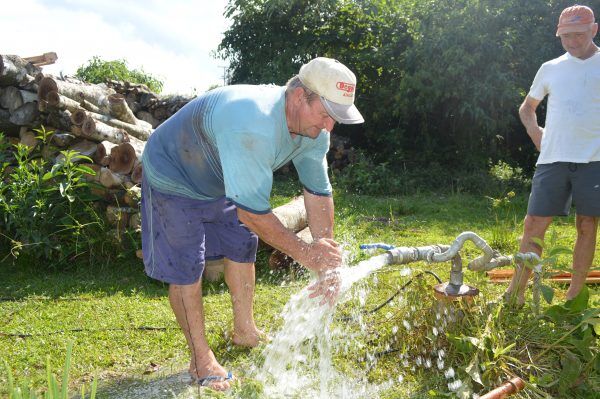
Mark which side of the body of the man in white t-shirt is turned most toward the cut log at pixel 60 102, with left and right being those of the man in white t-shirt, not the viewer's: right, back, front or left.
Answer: right

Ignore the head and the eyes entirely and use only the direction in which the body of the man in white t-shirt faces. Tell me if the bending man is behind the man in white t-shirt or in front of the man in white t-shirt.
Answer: in front

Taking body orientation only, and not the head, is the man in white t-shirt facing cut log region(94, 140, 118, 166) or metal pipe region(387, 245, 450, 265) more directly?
the metal pipe

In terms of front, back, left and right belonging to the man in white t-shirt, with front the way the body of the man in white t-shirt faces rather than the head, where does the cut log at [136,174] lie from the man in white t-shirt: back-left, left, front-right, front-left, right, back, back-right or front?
right

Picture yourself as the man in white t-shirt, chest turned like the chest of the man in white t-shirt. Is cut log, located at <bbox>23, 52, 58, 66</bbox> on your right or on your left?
on your right

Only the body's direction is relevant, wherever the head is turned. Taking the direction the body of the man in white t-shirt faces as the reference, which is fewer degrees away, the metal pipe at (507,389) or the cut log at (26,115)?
the metal pipe

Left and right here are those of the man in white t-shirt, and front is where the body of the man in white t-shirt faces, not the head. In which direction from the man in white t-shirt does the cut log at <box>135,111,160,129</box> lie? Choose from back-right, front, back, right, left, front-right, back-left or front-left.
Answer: back-right

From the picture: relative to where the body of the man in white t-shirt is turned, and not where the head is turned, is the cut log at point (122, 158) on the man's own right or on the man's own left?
on the man's own right

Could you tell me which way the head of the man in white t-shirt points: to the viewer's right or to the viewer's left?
to the viewer's left

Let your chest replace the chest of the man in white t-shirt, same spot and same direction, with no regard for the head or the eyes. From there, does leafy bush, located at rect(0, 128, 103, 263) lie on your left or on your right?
on your right

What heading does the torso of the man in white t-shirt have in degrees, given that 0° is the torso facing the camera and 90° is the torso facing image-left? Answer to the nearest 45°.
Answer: approximately 0°

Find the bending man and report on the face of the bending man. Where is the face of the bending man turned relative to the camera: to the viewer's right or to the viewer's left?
to the viewer's right

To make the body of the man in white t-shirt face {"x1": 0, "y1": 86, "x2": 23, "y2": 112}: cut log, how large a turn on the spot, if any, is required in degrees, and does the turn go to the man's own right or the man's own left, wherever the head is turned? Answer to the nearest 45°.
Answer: approximately 90° to the man's own right

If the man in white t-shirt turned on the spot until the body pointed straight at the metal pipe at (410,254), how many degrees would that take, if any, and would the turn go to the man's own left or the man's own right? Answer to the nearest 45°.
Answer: approximately 45° to the man's own right

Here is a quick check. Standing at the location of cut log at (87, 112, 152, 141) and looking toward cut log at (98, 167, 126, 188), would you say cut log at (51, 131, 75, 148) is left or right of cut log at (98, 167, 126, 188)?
right
